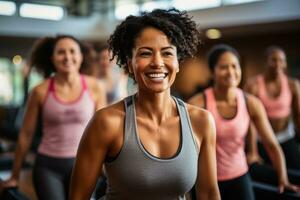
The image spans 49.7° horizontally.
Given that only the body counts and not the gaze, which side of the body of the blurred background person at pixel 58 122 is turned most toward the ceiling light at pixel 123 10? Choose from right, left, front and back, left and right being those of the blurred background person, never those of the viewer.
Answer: back

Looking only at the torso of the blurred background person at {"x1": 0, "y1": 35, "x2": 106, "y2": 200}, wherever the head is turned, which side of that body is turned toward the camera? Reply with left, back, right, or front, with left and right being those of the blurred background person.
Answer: front

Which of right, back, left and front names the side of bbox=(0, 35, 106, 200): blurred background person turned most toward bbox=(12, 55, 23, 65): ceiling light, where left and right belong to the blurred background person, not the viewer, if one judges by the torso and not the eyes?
back

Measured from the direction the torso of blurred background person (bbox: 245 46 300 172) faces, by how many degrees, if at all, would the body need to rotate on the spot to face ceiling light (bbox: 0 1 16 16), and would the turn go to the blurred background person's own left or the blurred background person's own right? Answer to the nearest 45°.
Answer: approximately 135° to the blurred background person's own right

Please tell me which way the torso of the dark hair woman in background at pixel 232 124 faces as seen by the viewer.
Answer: toward the camera

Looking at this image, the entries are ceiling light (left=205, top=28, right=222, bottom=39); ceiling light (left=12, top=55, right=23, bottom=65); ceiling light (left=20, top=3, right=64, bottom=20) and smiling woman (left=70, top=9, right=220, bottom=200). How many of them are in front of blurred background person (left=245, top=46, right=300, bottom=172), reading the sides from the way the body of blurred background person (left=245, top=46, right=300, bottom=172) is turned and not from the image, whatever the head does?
1

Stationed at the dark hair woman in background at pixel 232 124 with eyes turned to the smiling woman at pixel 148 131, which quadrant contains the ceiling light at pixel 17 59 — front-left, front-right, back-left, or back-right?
back-right

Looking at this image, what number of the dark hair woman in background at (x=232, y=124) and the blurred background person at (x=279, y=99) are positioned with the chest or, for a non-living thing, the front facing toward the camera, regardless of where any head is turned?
2

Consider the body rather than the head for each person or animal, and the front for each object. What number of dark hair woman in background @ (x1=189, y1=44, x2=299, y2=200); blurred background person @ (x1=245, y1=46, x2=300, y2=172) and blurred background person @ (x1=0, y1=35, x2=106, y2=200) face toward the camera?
3

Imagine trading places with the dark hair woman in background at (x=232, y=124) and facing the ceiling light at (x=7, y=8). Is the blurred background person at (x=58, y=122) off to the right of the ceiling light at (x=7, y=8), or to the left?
left

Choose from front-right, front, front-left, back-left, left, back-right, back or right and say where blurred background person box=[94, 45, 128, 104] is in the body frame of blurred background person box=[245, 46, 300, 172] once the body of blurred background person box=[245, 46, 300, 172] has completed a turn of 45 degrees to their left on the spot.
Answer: back-right
